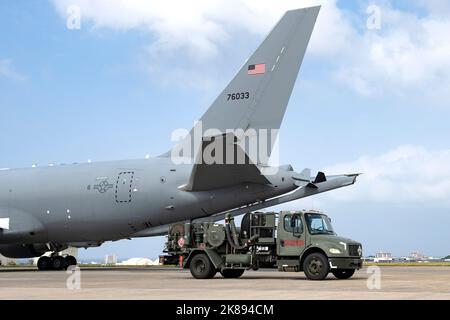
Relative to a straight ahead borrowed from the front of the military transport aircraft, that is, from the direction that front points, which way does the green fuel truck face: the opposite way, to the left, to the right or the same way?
the opposite way

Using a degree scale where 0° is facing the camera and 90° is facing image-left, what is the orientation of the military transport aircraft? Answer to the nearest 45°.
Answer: approximately 135°

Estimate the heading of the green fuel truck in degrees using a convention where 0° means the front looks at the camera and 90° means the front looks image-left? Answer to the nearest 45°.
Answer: approximately 315°
